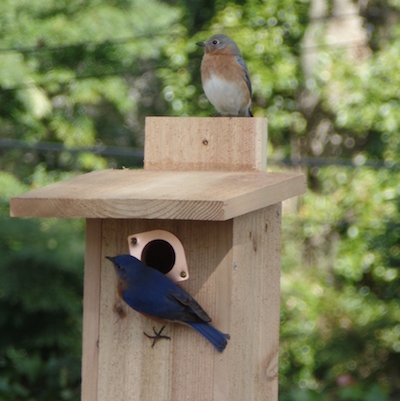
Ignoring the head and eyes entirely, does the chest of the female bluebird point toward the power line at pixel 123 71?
no

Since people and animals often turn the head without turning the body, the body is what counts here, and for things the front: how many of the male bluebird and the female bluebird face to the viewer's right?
0

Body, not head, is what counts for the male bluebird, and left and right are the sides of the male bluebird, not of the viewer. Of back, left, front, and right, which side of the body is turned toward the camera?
left

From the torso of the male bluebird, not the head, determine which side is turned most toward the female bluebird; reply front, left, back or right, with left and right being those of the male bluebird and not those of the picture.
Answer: right

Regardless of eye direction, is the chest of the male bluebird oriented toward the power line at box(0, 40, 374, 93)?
no

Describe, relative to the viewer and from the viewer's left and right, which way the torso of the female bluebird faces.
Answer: facing the viewer and to the left of the viewer
